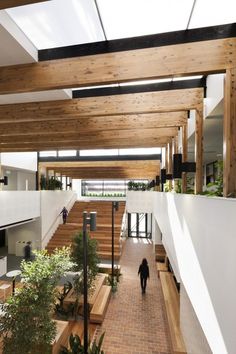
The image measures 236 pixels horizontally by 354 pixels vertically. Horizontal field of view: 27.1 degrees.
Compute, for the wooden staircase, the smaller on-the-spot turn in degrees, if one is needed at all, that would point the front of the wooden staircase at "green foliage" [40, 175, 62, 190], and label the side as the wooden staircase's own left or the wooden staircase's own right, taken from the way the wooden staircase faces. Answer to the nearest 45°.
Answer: approximately 90° to the wooden staircase's own right

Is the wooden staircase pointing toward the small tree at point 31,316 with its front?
yes

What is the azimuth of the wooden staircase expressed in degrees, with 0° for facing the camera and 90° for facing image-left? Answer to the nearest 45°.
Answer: approximately 0°
